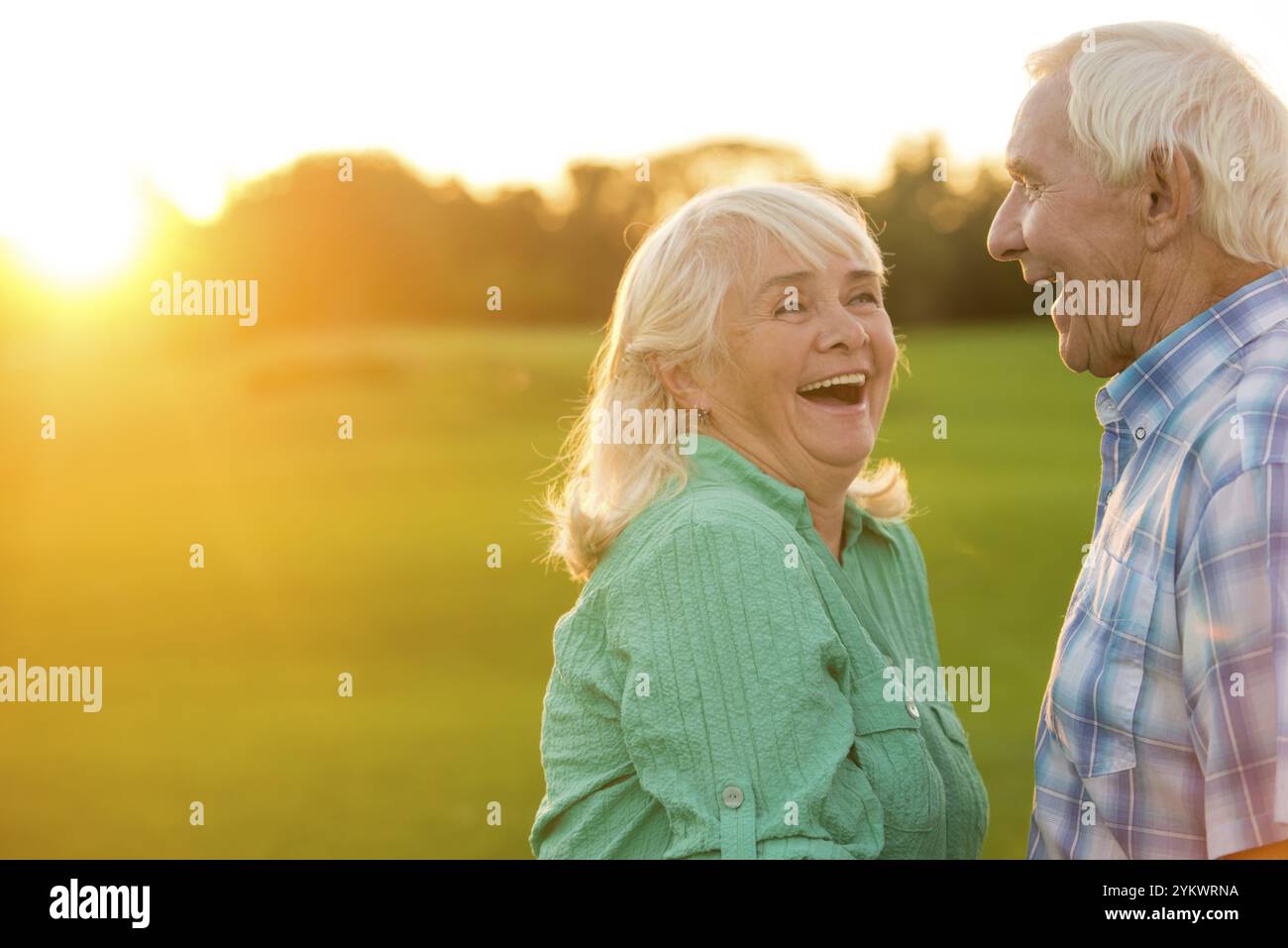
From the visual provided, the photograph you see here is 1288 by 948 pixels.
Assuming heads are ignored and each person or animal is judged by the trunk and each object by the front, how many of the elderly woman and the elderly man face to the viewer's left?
1

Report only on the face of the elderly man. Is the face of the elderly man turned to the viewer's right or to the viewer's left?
to the viewer's left

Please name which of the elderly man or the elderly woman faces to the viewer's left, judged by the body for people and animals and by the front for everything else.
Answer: the elderly man

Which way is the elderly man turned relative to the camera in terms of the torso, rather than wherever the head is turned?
to the viewer's left

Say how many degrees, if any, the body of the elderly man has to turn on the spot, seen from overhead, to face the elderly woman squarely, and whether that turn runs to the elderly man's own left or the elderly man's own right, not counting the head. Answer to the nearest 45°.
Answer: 0° — they already face them

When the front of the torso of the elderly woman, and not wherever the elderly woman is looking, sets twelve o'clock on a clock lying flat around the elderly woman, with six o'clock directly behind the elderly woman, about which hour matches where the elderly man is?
The elderly man is roughly at 11 o'clock from the elderly woman.

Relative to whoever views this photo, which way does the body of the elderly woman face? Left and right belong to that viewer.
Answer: facing the viewer and to the right of the viewer

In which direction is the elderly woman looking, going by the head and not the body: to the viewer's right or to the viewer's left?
to the viewer's right
